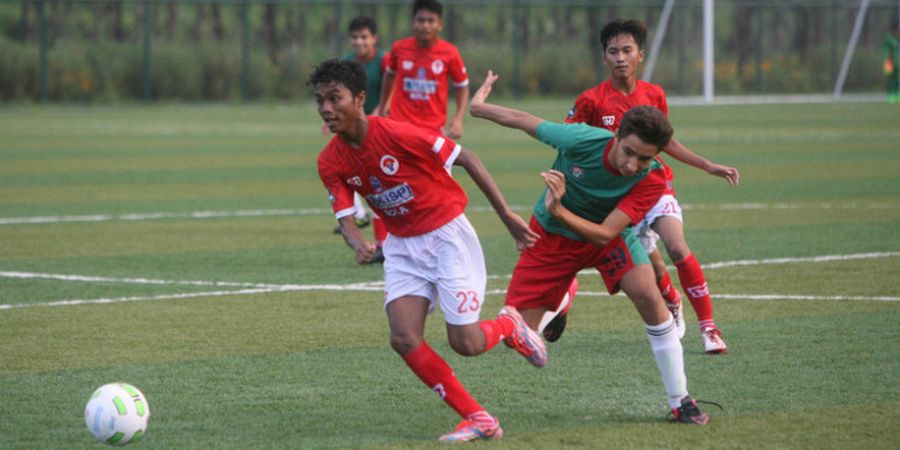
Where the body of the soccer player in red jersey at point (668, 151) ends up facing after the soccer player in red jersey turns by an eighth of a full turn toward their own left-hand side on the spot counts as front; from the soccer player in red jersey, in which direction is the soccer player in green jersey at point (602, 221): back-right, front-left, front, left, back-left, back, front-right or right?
front-right

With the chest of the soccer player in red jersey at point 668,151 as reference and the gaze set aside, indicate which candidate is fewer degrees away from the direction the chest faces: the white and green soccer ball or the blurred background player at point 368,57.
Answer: the white and green soccer ball

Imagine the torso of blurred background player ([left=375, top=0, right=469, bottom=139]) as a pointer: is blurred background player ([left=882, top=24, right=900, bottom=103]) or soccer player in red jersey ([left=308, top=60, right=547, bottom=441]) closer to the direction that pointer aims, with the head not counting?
the soccer player in red jersey

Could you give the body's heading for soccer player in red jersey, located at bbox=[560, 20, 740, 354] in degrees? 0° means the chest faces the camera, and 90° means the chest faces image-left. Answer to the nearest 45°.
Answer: approximately 0°

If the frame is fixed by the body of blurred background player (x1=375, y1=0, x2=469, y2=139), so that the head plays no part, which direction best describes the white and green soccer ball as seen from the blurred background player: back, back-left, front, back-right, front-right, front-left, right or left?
front

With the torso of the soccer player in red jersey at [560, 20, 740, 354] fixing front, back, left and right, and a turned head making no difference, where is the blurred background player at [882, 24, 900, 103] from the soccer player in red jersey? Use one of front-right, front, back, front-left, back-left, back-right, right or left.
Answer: back

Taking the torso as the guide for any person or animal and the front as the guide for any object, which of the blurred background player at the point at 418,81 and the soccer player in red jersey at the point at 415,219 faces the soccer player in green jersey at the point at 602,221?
the blurred background player

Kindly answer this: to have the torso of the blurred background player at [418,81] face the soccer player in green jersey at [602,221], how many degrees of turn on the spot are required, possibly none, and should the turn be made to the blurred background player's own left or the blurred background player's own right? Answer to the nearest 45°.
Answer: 0° — they already face them

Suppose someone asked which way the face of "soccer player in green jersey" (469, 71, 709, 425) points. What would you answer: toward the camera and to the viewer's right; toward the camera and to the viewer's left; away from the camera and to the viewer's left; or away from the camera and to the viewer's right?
toward the camera and to the viewer's left

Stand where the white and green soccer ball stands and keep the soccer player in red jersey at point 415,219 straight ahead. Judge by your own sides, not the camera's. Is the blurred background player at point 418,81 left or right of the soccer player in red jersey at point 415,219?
left

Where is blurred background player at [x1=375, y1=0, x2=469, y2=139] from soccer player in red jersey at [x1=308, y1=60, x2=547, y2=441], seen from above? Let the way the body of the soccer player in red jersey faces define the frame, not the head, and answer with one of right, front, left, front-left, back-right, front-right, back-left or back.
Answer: back-right
